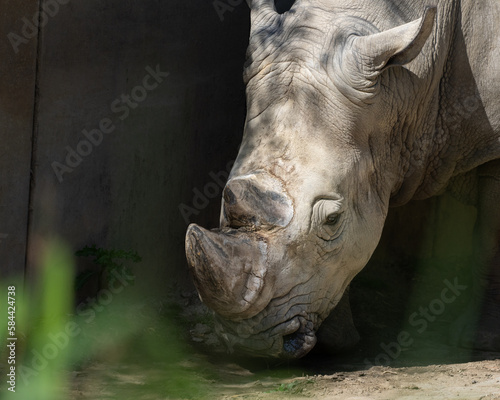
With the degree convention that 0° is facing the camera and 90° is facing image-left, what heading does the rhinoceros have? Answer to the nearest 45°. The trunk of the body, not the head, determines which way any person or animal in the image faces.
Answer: approximately 45°

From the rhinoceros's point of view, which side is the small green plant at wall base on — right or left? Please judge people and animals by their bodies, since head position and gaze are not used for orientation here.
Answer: on its right
